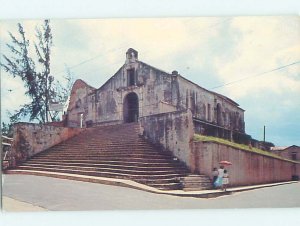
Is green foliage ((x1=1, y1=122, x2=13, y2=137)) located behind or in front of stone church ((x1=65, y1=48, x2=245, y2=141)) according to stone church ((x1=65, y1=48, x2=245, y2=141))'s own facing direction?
in front

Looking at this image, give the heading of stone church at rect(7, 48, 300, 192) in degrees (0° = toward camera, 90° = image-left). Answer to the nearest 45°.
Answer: approximately 45°

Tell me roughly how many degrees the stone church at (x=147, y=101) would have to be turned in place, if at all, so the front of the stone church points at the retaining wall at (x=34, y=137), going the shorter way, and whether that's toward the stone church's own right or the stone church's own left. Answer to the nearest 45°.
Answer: approximately 45° to the stone church's own right
